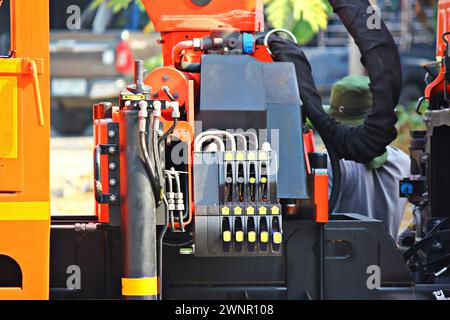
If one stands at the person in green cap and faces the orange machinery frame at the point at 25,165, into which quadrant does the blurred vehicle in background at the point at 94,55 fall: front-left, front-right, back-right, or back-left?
back-right

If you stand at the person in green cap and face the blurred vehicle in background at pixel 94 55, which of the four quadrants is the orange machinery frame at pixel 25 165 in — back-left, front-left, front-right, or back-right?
back-left

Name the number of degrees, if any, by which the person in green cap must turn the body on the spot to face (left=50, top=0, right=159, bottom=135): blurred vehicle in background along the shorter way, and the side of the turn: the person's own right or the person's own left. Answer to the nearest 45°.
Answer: approximately 90° to the person's own right
